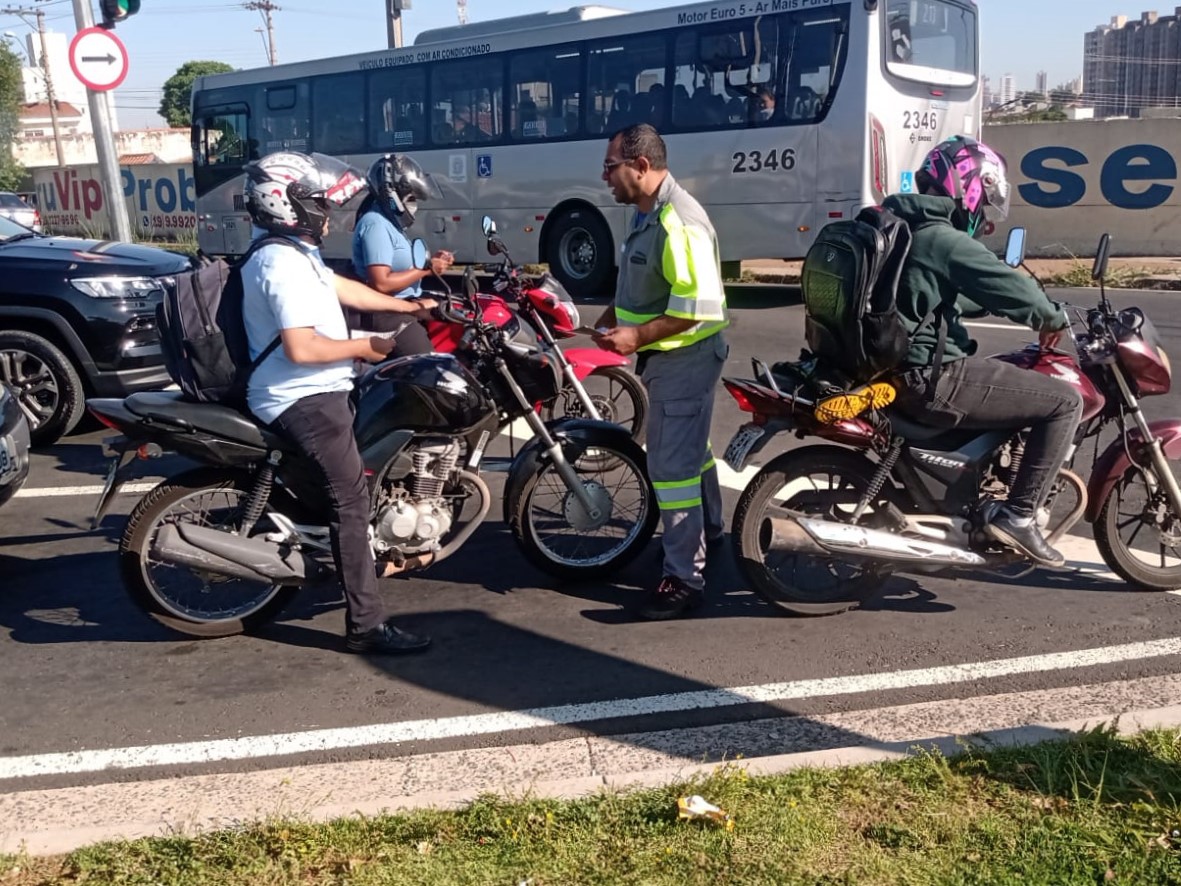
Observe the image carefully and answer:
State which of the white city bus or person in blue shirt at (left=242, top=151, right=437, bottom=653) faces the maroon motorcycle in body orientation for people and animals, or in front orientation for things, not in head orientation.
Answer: the person in blue shirt

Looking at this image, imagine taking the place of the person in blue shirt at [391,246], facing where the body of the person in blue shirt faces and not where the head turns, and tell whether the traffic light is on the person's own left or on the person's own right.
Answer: on the person's own left

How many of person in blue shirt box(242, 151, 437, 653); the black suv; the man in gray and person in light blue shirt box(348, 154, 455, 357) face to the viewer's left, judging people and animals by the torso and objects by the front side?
1

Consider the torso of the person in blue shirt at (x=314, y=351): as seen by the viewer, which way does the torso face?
to the viewer's right

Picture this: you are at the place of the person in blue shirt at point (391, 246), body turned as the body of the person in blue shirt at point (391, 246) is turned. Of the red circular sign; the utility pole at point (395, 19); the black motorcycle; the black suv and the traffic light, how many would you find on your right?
1

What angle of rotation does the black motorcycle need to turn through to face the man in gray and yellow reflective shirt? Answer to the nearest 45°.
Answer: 0° — it already faces them

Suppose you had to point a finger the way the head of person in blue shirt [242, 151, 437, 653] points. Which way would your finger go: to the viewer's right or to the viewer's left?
to the viewer's right

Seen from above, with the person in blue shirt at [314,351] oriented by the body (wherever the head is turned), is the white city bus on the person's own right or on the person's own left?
on the person's own left

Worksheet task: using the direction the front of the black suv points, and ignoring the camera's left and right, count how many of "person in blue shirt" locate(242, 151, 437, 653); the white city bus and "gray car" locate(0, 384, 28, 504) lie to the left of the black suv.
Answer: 1

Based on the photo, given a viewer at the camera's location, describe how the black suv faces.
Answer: facing the viewer and to the right of the viewer

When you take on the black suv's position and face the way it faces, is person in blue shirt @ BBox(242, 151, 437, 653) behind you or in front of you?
in front

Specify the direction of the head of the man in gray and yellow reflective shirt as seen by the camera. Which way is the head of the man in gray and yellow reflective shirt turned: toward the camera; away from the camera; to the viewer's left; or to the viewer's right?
to the viewer's left

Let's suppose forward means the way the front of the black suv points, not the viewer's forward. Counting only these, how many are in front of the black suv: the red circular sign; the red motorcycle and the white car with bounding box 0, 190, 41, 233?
1

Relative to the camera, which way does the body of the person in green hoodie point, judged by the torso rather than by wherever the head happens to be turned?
to the viewer's right

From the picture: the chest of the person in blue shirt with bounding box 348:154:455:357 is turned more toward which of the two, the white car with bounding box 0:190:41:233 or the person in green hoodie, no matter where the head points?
the person in green hoodie

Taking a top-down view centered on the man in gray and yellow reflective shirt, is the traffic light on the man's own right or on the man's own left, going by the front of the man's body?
on the man's own right

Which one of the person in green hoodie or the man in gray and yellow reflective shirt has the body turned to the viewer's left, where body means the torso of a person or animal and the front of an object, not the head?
the man in gray and yellow reflective shirt
